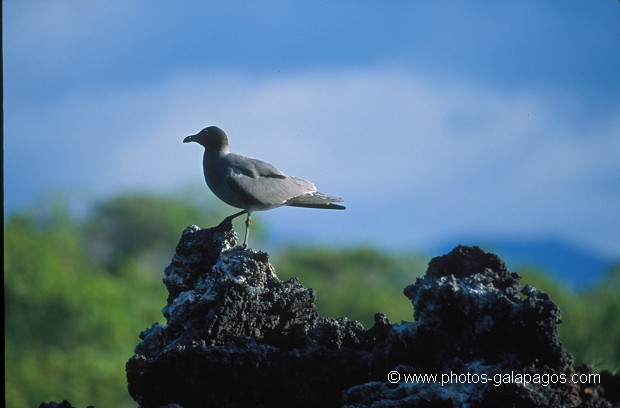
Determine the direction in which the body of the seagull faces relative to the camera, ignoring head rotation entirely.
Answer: to the viewer's left
